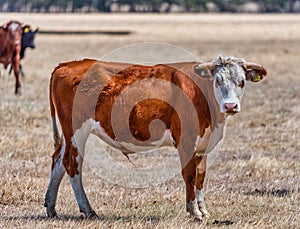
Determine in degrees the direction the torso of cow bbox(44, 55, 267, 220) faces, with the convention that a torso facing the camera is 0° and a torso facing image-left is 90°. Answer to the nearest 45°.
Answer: approximately 270°

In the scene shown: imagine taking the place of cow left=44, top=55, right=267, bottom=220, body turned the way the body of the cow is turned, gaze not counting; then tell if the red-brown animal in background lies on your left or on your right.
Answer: on your left
